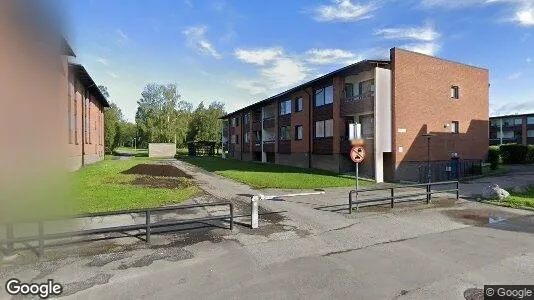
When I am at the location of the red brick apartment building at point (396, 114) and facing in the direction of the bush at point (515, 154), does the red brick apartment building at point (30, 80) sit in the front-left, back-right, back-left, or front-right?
back-right

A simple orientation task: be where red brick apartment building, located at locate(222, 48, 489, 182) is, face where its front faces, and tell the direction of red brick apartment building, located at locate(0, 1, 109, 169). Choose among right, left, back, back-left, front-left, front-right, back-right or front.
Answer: front-left

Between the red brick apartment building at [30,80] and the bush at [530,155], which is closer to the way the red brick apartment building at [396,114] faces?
the red brick apartment building

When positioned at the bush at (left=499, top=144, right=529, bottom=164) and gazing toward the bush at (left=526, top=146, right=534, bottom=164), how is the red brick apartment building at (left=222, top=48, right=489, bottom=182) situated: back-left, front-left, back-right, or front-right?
back-right

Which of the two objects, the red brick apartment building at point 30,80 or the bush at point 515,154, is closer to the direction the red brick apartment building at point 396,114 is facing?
the red brick apartment building

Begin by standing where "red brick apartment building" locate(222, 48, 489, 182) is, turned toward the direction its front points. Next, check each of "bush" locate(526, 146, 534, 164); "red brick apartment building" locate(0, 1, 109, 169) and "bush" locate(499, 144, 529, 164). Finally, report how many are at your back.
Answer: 2

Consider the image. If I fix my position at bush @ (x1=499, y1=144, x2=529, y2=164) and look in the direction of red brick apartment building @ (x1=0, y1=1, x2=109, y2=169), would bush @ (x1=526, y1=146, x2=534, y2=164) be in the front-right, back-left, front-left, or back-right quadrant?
back-left

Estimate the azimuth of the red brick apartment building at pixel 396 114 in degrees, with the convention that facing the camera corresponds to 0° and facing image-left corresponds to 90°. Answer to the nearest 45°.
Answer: approximately 45°
